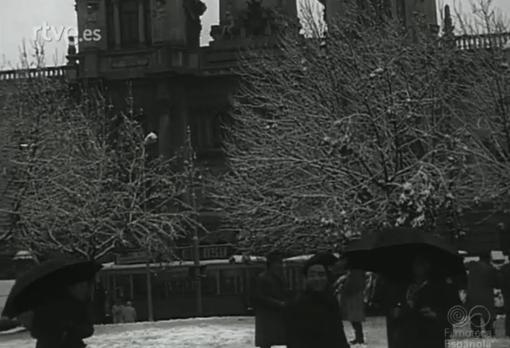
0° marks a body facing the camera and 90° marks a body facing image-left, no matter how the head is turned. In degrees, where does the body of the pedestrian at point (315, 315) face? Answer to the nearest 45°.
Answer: approximately 0°

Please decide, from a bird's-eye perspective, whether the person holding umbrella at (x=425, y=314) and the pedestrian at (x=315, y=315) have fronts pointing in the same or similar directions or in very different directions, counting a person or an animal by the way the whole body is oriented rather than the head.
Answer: same or similar directions

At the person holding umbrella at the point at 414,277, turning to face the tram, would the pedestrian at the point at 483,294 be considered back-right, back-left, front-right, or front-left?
front-right

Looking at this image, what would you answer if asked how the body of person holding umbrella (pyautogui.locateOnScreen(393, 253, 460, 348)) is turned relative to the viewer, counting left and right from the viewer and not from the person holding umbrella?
facing the viewer

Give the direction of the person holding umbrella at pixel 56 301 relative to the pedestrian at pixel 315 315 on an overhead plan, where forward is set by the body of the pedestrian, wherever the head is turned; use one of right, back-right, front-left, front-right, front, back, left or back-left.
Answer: right

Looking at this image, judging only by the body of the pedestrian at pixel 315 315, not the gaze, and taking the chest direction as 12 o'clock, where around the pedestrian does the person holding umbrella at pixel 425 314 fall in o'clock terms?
The person holding umbrella is roughly at 9 o'clock from the pedestrian.

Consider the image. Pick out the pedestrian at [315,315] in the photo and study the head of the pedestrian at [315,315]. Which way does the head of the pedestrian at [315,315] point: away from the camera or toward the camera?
toward the camera

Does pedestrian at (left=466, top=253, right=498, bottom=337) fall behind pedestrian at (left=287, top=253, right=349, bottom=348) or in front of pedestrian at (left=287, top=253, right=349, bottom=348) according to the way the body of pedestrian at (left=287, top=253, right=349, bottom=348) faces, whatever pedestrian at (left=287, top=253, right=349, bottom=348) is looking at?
behind

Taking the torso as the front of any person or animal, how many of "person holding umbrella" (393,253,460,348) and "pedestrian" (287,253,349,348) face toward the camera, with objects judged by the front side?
2

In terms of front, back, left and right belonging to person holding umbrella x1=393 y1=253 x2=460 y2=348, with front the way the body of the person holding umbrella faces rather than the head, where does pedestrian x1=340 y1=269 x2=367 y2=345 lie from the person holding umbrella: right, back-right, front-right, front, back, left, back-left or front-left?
back

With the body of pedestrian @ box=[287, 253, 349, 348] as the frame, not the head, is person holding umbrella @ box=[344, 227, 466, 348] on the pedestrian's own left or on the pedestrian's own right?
on the pedestrian's own left

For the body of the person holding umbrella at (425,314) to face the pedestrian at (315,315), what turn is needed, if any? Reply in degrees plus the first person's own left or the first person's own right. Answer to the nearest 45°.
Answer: approximately 90° to the first person's own right
